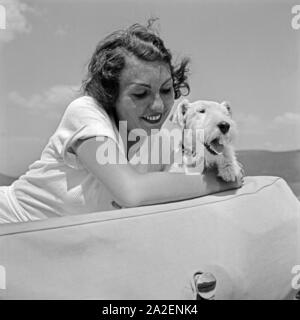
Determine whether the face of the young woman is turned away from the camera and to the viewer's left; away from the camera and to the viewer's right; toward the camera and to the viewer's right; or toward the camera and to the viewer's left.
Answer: toward the camera and to the viewer's right
